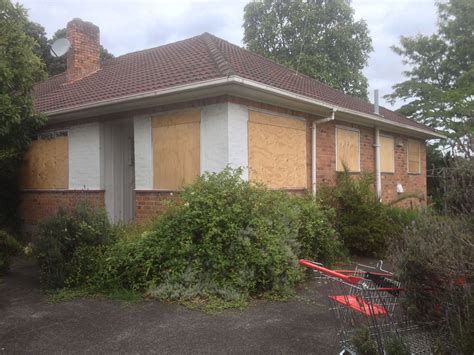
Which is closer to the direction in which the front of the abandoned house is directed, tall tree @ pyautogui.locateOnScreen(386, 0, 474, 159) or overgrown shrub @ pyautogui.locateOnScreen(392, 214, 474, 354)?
the overgrown shrub

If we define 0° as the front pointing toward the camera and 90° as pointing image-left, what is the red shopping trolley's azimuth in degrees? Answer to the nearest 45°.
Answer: approximately 225°

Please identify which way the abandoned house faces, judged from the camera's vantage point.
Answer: facing the viewer and to the left of the viewer

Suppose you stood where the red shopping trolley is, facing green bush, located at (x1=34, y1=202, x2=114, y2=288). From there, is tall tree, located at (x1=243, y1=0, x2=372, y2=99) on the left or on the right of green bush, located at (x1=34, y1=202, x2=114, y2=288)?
right

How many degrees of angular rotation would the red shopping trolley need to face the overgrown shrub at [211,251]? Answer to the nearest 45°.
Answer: approximately 90° to its left

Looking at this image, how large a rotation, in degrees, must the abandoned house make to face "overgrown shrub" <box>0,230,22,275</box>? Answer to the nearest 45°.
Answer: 0° — it already faces it

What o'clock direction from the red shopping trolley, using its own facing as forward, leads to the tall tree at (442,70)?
The tall tree is roughly at 11 o'clock from the red shopping trolley.

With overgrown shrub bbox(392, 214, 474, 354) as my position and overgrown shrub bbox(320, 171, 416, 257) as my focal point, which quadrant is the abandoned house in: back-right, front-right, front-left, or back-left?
front-left

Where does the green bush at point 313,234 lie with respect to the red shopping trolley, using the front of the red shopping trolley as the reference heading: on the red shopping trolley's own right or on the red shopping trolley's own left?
on the red shopping trolley's own left

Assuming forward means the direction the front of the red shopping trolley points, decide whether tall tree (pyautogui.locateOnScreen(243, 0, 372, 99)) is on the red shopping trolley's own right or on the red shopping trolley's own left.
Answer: on the red shopping trolley's own left

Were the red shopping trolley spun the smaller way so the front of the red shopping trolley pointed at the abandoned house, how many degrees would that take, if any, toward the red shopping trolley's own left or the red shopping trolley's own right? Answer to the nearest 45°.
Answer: approximately 90° to the red shopping trolley's own left

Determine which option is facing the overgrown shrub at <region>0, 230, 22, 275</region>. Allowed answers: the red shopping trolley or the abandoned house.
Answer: the abandoned house

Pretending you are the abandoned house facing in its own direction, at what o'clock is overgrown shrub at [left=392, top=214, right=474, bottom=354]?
The overgrown shrub is roughly at 10 o'clock from the abandoned house.
